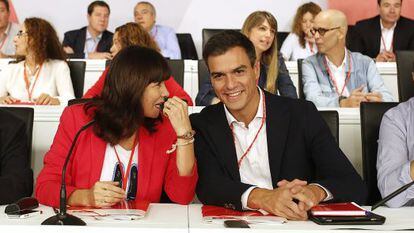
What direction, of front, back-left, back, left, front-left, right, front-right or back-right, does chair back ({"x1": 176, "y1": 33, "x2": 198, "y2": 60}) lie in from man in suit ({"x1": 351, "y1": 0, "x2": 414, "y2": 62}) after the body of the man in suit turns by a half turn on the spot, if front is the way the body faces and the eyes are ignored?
left

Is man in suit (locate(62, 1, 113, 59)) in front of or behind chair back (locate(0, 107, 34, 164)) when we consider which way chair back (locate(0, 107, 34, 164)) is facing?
behind

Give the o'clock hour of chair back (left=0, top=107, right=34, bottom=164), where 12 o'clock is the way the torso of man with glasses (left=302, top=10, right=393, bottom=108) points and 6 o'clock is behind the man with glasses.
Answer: The chair back is roughly at 1 o'clock from the man with glasses.

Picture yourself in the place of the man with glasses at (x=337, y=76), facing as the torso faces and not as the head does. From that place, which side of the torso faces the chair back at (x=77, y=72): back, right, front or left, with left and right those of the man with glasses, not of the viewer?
right

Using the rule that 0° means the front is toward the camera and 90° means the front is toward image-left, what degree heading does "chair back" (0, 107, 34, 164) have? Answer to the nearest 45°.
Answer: approximately 0°

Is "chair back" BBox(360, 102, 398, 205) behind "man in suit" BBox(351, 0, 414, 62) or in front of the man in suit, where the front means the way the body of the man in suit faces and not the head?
in front

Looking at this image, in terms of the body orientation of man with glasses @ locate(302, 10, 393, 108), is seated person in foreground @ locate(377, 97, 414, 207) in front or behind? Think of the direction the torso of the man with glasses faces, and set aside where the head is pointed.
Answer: in front

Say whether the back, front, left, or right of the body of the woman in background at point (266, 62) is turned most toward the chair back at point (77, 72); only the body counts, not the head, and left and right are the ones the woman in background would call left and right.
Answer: right

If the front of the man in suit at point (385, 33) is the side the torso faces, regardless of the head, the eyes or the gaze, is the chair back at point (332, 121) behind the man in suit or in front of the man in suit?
in front
